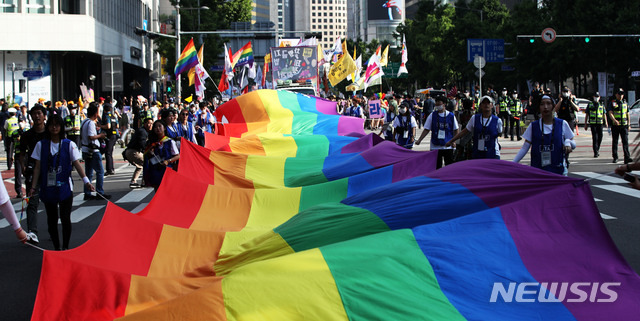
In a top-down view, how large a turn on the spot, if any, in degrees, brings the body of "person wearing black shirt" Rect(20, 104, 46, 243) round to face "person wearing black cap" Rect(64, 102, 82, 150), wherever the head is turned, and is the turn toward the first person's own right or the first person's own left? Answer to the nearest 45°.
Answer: approximately 135° to the first person's own left

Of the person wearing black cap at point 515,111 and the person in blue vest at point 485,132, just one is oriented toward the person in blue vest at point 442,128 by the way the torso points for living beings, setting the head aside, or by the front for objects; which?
the person wearing black cap

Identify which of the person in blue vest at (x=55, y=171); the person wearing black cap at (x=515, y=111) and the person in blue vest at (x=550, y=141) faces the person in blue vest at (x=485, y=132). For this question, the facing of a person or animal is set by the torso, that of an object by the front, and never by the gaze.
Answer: the person wearing black cap

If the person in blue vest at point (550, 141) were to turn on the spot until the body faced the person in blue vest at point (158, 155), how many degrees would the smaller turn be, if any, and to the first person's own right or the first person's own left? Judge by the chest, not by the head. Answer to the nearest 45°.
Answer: approximately 90° to the first person's own right

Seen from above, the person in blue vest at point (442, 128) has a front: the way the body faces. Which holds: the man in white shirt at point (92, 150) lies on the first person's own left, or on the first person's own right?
on the first person's own right

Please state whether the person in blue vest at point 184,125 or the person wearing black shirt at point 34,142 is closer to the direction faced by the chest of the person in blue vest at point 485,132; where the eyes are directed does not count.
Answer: the person wearing black shirt

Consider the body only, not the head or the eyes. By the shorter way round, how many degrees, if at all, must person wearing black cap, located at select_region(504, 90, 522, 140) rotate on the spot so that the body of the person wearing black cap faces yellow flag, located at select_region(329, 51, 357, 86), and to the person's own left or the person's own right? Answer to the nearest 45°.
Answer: approximately 135° to the person's own right

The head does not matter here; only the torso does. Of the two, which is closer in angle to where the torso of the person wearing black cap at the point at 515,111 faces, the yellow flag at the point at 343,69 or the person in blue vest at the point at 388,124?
the person in blue vest

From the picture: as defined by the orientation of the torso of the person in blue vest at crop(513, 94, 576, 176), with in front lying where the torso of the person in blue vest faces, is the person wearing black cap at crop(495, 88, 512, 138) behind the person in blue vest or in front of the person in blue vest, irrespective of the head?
behind

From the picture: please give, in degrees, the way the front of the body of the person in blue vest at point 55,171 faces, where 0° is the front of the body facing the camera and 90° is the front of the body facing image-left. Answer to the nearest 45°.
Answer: approximately 0°

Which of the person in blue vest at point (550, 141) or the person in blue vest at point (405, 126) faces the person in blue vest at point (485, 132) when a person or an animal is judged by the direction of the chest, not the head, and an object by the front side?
the person in blue vest at point (405, 126)
